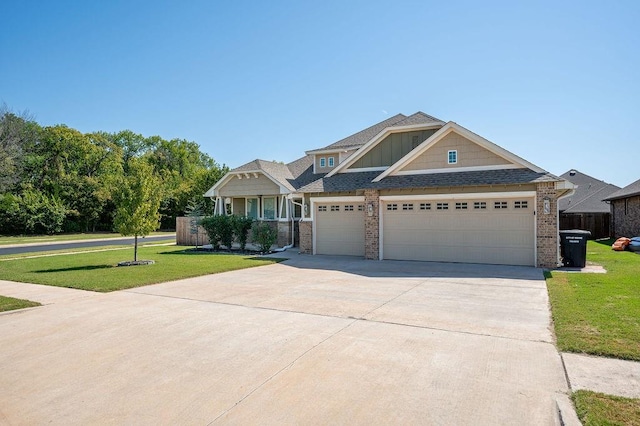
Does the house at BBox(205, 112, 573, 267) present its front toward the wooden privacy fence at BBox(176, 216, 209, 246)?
no

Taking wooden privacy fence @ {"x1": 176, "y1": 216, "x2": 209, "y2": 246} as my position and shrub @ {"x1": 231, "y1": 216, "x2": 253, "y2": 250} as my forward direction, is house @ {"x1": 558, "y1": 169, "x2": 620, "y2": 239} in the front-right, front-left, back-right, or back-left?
front-left

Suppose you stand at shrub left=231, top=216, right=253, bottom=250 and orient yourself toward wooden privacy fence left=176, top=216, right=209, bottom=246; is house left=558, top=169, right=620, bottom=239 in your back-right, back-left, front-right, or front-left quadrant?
back-right

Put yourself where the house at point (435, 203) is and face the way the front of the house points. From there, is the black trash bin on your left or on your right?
on your left

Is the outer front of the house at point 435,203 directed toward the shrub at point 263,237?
no

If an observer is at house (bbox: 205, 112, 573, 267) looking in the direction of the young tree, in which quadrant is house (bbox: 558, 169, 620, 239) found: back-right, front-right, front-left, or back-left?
back-right

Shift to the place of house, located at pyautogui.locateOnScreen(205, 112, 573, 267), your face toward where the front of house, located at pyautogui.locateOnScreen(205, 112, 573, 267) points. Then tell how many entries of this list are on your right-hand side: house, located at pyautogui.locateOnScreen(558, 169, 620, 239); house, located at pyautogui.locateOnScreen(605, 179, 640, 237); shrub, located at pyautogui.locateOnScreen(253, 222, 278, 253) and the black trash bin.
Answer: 1

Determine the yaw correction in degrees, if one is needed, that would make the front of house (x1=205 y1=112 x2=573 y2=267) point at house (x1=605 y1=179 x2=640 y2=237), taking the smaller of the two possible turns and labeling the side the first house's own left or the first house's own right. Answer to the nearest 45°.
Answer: approximately 135° to the first house's own left

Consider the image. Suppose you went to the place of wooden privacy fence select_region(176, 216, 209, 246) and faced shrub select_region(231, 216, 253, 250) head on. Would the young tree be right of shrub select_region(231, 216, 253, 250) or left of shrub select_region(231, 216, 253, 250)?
right

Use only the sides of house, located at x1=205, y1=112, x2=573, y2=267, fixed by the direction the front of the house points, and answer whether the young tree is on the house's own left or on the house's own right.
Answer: on the house's own right

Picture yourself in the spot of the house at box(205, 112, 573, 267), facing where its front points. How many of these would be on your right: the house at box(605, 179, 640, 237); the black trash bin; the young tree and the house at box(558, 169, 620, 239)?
1

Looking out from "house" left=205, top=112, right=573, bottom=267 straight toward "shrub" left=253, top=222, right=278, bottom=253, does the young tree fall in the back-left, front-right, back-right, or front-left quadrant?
front-left

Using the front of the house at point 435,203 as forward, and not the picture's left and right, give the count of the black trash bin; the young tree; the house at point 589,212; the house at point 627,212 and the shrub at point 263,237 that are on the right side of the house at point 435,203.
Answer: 2

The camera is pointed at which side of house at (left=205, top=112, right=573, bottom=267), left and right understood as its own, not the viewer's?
front

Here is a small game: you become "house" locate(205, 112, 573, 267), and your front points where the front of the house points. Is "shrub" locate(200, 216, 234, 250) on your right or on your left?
on your right

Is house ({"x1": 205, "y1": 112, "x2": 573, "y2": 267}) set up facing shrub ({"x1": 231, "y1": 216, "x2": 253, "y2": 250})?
no
